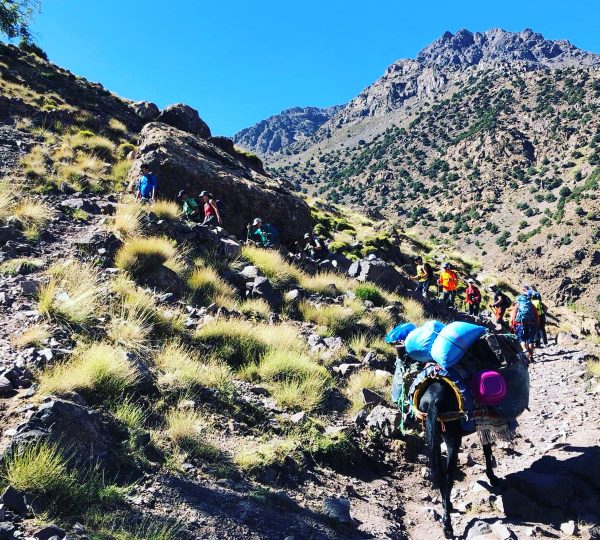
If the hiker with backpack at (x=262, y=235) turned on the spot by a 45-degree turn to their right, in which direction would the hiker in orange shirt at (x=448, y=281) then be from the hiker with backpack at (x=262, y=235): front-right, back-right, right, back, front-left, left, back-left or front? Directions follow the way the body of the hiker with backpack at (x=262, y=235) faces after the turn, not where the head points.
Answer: back-right

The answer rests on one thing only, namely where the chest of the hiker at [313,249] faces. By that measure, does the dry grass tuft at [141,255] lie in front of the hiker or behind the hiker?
in front

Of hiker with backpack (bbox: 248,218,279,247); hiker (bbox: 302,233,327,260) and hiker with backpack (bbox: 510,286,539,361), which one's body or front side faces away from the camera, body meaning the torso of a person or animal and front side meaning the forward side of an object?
hiker with backpack (bbox: 510,286,539,361)

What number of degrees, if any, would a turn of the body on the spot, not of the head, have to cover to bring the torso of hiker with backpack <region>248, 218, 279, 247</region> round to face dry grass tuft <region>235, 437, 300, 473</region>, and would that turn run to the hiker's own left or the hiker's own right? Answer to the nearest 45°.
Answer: approximately 90° to the hiker's own left

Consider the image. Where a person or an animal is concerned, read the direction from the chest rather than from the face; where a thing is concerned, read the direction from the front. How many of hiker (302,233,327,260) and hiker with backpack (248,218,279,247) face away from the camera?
0

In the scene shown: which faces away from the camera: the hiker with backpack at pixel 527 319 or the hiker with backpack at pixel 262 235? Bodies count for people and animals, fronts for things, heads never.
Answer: the hiker with backpack at pixel 527 319

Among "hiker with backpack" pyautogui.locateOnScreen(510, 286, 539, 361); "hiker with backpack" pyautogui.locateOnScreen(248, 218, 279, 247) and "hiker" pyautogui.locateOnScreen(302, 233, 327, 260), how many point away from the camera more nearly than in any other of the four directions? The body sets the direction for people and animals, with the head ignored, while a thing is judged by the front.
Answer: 1

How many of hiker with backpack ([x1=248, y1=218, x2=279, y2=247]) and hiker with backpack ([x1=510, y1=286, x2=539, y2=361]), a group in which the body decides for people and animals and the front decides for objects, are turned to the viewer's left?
1

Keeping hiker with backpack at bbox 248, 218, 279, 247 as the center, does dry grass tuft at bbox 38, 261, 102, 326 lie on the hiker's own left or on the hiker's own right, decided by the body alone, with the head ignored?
on the hiker's own left

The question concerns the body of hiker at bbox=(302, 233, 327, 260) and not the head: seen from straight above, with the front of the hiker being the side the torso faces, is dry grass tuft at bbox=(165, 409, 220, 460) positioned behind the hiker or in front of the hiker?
in front

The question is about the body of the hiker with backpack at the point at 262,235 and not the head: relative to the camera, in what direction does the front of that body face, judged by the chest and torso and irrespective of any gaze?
to the viewer's left

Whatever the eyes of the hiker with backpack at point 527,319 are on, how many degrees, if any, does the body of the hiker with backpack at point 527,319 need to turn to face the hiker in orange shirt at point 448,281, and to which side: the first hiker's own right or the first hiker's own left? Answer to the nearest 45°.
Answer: approximately 45° to the first hiker's own left

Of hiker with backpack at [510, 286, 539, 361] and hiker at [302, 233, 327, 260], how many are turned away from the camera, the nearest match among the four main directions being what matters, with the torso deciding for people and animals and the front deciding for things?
1

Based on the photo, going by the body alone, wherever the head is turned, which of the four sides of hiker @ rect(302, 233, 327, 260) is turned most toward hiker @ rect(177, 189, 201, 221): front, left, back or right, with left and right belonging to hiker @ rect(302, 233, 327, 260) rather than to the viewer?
front

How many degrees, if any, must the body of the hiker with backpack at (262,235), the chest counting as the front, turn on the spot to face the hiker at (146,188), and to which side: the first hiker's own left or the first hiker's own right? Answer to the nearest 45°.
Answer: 0° — they already face them

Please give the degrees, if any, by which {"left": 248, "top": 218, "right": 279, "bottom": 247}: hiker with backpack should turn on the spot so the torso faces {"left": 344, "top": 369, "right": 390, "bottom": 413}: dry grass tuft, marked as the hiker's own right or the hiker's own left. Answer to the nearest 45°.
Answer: approximately 90° to the hiker's own left

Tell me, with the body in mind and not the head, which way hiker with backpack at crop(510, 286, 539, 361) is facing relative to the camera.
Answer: away from the camera
